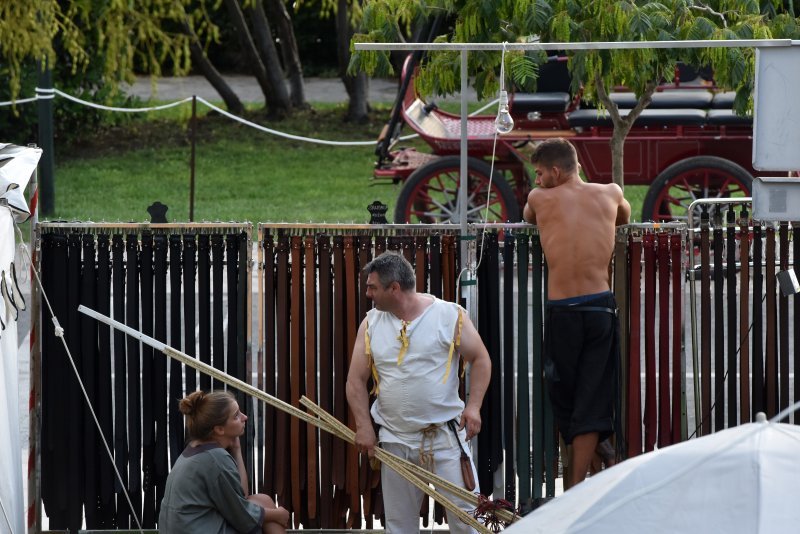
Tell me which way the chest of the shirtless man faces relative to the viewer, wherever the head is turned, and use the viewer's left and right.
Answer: facing away from the viewer

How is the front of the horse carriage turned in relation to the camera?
facing to the left of the viewer

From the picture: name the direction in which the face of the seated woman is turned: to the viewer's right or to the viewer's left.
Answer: to the viewer's right

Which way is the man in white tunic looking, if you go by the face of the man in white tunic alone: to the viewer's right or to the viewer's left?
to the viewer's left

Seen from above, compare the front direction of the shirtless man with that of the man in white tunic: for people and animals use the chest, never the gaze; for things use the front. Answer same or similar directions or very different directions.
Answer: very different directions

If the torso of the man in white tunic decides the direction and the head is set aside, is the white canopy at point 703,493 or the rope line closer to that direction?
the white canopy

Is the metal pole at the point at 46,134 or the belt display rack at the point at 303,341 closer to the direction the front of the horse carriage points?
the metal pole

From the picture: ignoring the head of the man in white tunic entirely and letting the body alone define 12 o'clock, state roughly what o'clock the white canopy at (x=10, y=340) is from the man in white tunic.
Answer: The white canopy is roughly at 3 o'clock from the man in white tunic.

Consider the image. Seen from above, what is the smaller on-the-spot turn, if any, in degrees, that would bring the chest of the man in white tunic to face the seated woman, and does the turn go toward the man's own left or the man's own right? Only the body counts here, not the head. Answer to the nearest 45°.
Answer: approximately 45° to the man's own right

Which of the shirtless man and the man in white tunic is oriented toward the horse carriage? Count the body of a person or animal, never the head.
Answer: the shirtless man

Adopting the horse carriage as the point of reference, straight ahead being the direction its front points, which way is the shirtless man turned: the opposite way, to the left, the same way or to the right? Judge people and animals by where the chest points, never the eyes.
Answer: to the right
